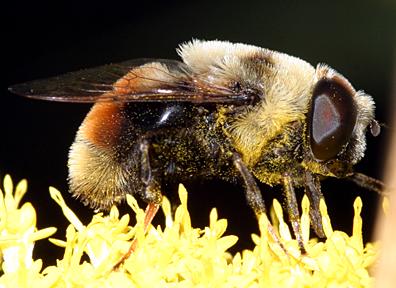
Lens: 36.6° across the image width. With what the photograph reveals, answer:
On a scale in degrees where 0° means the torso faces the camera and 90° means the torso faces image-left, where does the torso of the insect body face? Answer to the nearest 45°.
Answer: approximately 270°
